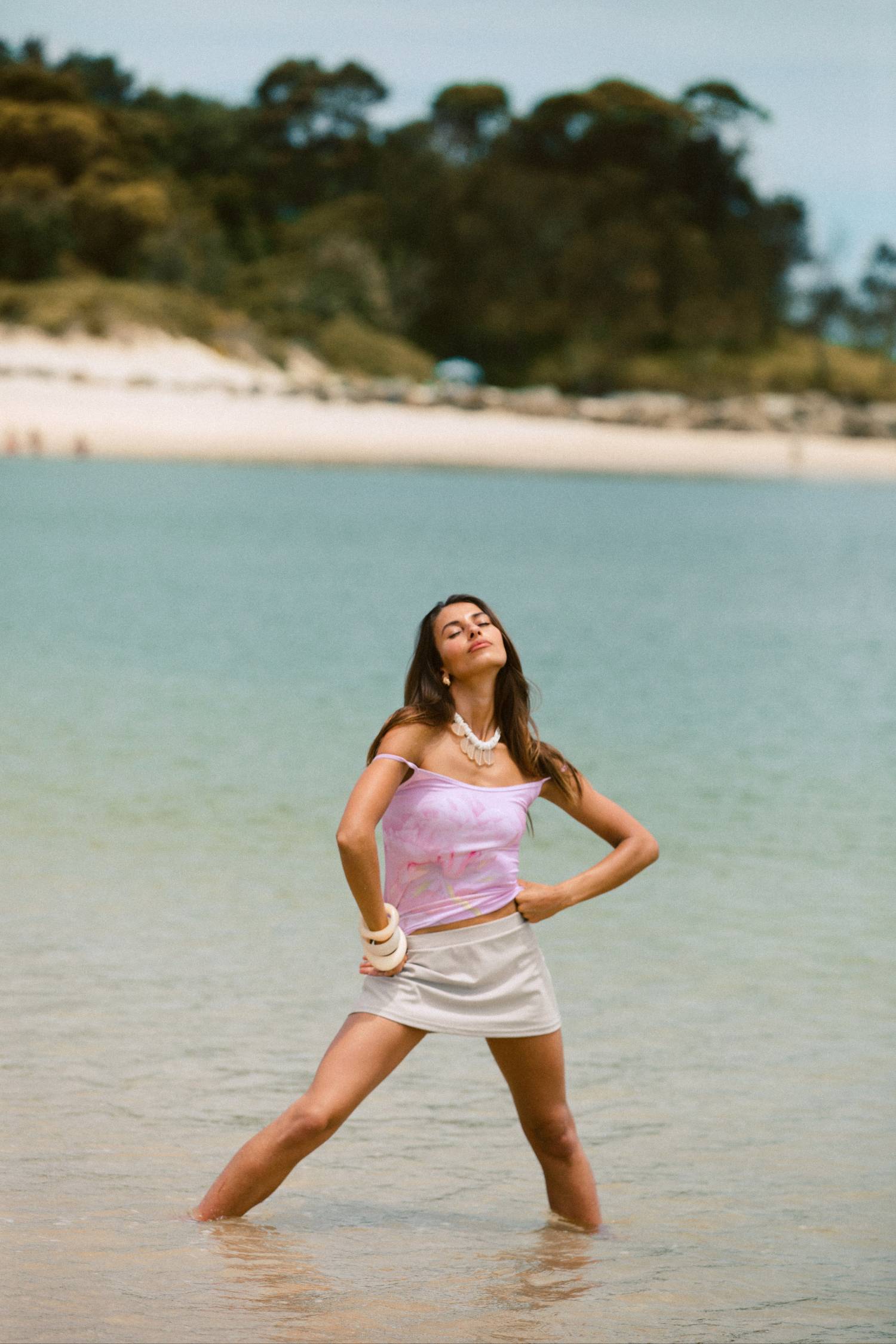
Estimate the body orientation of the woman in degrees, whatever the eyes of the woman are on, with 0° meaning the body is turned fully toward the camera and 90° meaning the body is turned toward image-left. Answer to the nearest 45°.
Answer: approximately 0°
